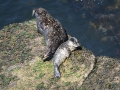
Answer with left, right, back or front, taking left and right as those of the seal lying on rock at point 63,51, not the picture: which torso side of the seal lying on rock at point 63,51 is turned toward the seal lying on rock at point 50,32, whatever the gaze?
left

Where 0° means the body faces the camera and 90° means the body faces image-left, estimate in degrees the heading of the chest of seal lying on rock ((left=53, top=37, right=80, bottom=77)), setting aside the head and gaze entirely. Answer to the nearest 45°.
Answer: approximately 225°
